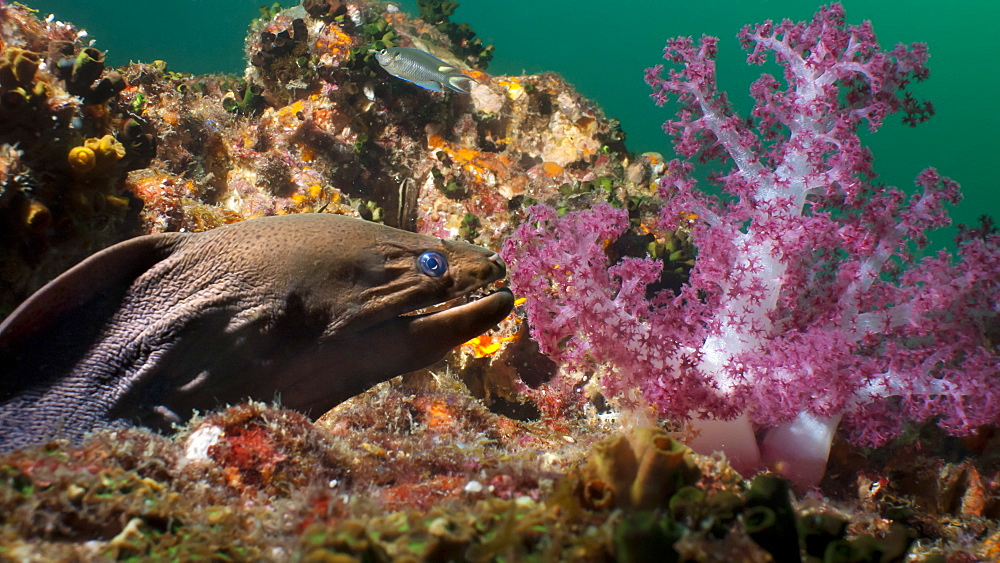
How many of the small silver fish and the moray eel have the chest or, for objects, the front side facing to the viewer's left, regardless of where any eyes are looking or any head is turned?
1

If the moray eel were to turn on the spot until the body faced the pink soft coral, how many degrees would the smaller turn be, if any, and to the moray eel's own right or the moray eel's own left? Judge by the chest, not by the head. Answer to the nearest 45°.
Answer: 0° — it already faces it

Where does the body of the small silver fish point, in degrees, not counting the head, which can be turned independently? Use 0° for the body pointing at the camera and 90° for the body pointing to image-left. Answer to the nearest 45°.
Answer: approximately 90°

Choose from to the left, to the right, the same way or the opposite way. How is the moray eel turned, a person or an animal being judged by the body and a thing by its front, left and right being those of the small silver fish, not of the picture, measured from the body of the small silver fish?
the opposite way

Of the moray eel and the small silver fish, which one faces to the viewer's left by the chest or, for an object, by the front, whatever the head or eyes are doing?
the small silver fish

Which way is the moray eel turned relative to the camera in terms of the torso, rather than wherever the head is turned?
to the viewer's right
